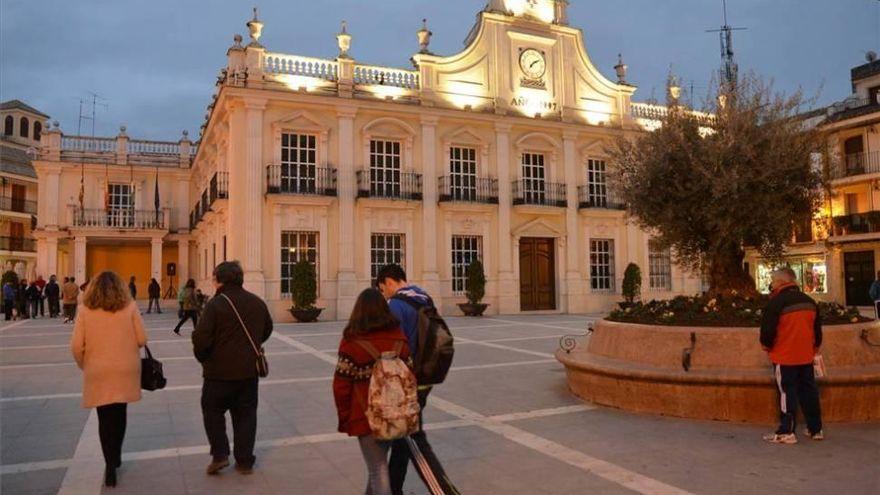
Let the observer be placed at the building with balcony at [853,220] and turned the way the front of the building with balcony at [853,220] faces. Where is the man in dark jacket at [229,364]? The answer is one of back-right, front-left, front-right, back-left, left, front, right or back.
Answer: front-left

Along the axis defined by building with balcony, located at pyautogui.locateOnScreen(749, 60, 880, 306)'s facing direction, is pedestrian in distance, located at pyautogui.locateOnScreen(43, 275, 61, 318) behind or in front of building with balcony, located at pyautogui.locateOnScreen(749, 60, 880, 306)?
in front

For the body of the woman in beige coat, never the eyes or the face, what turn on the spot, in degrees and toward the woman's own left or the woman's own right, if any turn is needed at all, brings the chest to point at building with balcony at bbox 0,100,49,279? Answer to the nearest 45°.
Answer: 0° — they already face it

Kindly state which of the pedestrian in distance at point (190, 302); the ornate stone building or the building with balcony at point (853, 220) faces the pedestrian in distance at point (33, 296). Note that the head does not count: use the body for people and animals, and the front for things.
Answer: the building with balcony

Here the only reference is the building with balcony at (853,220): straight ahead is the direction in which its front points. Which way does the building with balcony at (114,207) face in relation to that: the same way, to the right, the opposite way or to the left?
to the left

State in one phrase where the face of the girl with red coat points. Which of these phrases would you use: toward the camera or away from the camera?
away from the camera

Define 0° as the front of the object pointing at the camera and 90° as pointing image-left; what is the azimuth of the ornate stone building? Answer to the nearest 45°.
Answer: approximately 315°

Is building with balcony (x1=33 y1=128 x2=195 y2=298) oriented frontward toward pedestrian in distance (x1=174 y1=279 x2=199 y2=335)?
yes

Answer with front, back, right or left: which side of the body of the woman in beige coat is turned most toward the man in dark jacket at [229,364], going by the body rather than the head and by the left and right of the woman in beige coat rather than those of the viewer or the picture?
right

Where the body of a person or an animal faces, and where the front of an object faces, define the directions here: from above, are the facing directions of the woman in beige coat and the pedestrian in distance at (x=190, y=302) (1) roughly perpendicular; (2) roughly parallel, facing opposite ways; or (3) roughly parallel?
roughly perpendicular

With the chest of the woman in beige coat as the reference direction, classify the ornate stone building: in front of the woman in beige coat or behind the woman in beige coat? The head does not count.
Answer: in front

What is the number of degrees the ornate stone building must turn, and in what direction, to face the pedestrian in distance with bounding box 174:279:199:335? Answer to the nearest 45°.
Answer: approximately 90° to its right

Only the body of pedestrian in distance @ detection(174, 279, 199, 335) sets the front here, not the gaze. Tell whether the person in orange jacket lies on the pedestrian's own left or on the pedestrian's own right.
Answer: on the pedestrian's own right

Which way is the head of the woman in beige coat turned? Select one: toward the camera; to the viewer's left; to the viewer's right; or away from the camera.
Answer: away from the camera

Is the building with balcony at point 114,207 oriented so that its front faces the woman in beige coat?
yes

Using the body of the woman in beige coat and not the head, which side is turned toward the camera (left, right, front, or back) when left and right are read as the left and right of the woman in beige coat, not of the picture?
back

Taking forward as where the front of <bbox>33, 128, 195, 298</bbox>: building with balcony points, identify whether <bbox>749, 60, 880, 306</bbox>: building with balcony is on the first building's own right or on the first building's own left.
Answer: on the first building's own left

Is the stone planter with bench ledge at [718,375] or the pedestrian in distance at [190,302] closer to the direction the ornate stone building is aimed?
the stone planter with bench ledge
